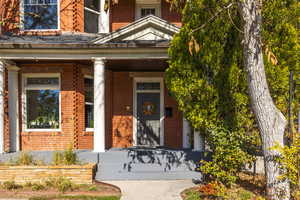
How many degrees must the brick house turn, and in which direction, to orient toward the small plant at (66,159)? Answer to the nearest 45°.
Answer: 0° — it already faces it

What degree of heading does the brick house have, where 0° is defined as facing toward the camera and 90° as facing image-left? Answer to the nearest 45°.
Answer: approximately 0°
